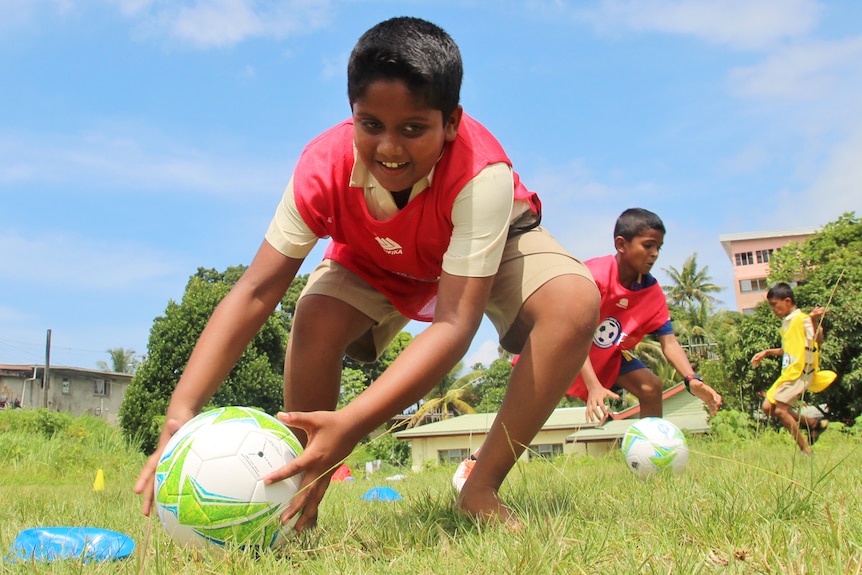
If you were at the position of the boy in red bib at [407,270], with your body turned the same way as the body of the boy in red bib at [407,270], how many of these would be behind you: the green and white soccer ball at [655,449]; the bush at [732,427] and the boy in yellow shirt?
3

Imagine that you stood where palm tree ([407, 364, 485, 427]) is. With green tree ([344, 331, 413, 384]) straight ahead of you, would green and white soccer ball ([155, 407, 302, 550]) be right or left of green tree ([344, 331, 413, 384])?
left

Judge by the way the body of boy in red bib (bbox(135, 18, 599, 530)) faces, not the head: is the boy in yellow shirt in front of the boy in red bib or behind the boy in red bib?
behind

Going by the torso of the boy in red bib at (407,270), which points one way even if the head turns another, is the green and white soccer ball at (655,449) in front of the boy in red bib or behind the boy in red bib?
behind

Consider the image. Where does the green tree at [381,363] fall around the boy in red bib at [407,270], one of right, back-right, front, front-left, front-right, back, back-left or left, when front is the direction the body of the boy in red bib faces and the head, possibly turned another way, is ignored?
back-right

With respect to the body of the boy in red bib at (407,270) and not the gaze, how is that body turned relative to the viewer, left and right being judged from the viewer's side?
facing the viewer and to the left of the viewer

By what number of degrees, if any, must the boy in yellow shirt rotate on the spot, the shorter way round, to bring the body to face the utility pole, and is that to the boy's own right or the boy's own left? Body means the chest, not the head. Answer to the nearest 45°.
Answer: approximately 45° to the boy's own right

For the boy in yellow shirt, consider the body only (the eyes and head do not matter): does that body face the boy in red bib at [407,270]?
no

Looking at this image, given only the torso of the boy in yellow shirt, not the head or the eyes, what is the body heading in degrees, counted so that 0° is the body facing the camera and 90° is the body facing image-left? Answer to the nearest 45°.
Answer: approximately 90°

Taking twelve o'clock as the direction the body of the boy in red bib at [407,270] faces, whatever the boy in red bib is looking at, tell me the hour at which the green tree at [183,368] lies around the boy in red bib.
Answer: The green tree is roughly at 4 o'clock from the boy in red bib.

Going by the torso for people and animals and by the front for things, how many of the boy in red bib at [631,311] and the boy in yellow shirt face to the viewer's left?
1

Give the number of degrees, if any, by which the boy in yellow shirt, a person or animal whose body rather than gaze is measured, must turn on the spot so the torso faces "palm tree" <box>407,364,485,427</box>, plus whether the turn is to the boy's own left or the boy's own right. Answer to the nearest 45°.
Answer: approximately 45° to the boy's own right
